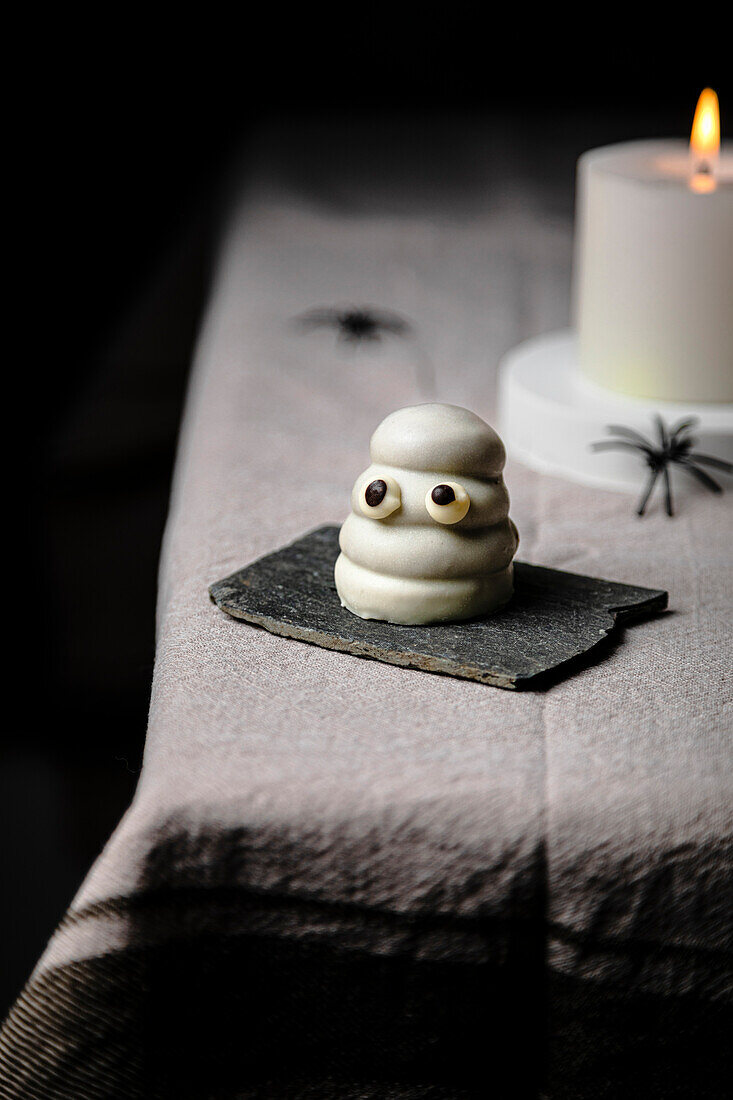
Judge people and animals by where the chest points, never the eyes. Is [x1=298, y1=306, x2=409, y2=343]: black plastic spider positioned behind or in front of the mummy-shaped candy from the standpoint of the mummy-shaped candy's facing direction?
behind

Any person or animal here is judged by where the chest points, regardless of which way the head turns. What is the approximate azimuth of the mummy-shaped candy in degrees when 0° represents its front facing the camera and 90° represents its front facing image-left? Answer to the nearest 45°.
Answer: approximately 0°
